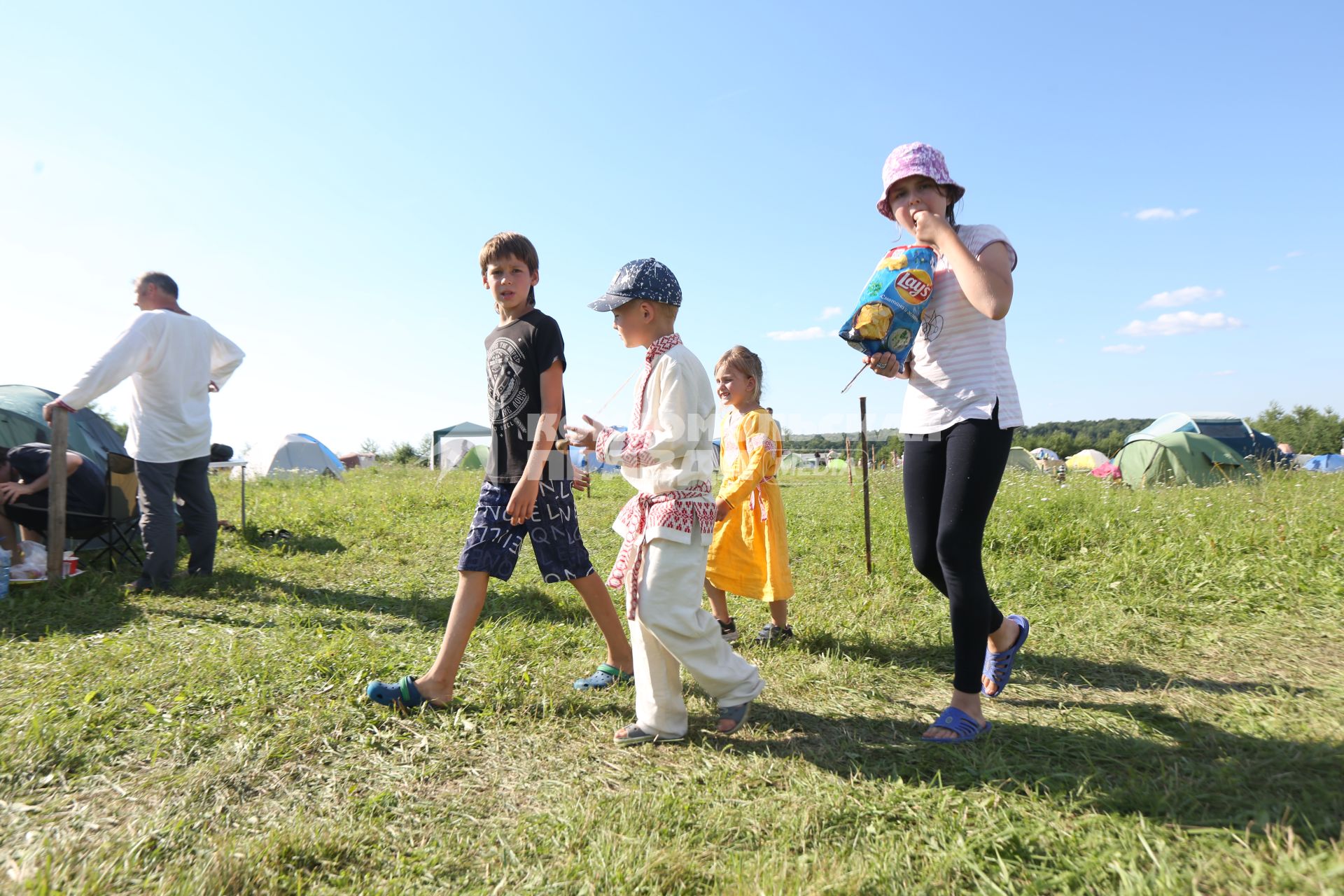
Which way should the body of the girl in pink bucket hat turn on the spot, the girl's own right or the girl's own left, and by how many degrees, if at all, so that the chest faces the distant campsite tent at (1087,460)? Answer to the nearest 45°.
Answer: approximately 135° to the girl's own right

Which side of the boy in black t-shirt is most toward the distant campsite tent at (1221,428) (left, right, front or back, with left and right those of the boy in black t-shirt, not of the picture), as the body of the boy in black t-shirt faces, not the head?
back

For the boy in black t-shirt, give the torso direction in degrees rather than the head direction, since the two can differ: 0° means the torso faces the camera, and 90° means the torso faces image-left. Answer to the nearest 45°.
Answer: approximately 45°

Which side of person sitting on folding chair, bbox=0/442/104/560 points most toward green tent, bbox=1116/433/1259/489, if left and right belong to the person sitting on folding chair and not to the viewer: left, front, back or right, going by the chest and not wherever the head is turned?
back

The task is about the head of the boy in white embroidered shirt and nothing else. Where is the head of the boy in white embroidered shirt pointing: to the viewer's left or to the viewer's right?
to the viewer's left

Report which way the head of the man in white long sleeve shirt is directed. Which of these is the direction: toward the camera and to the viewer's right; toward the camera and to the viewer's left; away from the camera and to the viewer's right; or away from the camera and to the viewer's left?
away from the camera and to the viewer's left

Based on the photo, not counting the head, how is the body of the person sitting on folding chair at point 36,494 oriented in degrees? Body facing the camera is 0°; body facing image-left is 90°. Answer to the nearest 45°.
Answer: approximately 90°

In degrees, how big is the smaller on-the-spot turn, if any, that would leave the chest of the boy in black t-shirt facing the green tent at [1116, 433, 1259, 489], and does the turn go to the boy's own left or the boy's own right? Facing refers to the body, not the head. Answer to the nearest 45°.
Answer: approximately 180°

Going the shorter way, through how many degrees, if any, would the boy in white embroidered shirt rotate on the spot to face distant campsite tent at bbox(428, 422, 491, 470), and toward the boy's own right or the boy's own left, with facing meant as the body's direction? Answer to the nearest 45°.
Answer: approximately 90° to the boy's own right
